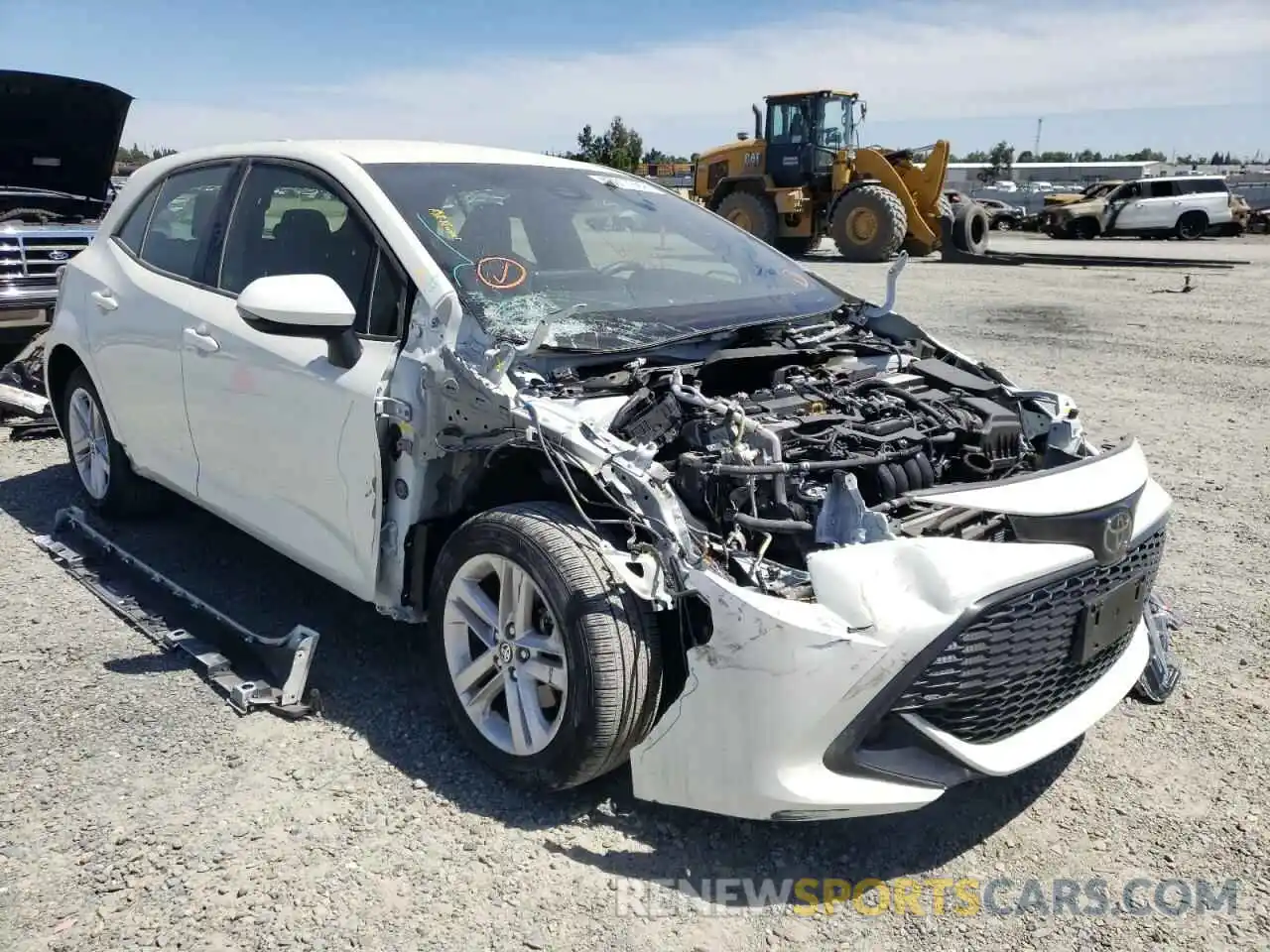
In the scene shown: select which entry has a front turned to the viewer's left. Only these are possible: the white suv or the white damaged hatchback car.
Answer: the white suv

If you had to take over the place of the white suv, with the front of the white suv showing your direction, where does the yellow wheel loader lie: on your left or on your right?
on your left

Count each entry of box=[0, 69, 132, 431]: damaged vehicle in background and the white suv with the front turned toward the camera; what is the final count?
1

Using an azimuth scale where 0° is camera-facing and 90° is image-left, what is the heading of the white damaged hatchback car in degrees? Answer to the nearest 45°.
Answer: approximately 315°

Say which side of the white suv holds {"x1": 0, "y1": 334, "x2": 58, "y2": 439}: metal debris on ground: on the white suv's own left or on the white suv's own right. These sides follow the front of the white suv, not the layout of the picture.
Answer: on the white suv's own left

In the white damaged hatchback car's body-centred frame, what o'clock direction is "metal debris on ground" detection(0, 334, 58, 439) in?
The metal debris on ground is roughly at 6 o'clock from the white damaged hatchback car.

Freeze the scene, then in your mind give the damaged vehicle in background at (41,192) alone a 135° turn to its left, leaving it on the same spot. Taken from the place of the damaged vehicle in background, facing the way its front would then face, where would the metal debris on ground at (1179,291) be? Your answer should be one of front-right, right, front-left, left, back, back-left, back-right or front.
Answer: front-right

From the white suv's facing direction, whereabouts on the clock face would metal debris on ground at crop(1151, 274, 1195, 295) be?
The metal debris on ground is roughly at 9 o'clock from the white suv.

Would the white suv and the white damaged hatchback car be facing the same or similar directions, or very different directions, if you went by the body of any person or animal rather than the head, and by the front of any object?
very different directions

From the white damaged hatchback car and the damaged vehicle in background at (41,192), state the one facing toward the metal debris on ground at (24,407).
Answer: the damaged vehicle in background

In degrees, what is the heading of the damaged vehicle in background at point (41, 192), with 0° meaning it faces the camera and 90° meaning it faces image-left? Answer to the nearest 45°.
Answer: approximately 0°

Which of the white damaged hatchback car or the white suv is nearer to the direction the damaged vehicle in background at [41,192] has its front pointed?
the white damaged hatchback car

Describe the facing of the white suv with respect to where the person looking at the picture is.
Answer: facing to the left of the viewer

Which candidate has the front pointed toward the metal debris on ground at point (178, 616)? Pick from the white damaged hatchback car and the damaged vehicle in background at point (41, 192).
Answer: the damaged vehicle in background
